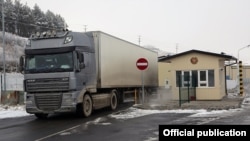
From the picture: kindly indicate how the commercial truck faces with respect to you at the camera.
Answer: facing the viewer and to the left of the viewer
